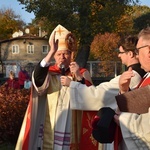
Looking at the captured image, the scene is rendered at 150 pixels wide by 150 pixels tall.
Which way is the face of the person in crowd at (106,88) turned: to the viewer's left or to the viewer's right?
to the viewer's left

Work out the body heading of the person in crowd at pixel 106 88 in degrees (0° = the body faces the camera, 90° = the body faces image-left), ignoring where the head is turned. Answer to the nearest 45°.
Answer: approximately 90°

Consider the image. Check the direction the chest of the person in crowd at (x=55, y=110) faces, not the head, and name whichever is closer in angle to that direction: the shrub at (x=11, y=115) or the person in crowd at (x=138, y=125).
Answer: the person in crowd

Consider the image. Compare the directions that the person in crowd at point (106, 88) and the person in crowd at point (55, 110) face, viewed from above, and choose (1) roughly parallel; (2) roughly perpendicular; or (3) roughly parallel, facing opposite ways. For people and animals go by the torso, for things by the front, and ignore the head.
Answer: roughly perpendicular

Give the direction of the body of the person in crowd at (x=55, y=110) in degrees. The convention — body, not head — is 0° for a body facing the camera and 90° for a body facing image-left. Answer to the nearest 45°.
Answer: approximately 0°

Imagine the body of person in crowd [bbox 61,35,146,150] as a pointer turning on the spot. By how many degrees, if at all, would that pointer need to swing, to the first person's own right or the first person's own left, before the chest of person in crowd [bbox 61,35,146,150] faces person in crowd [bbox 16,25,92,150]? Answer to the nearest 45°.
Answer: approximately 45° to the first person's own right

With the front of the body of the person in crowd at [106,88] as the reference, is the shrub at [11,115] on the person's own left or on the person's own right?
on the person's own right

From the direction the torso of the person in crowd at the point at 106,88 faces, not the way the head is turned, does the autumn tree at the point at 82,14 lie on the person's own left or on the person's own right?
on the person's own right

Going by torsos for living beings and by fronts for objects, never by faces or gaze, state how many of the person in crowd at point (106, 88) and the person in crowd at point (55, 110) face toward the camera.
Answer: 1
